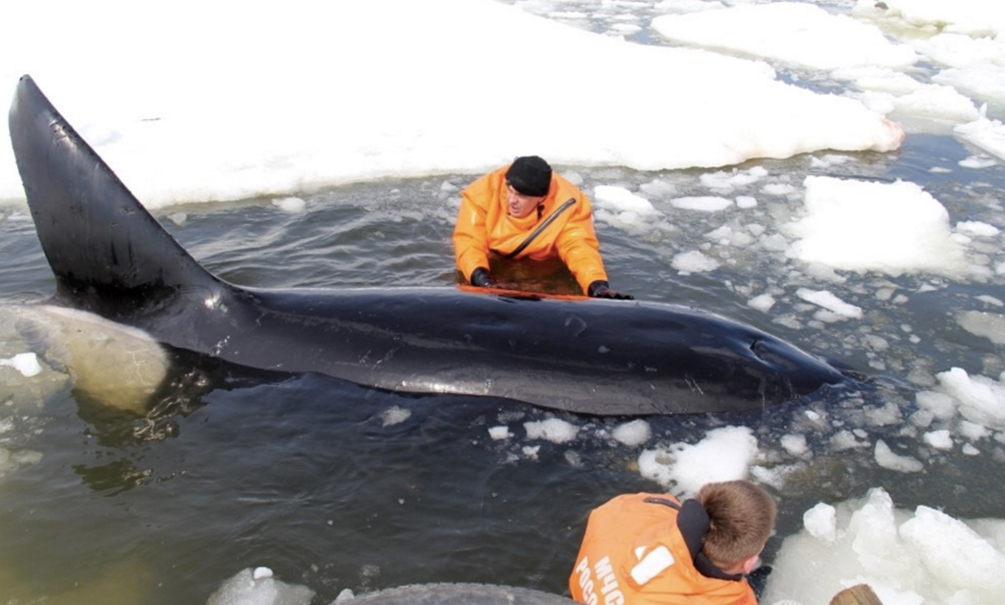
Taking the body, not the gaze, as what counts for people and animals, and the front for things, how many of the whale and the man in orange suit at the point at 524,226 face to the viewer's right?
1

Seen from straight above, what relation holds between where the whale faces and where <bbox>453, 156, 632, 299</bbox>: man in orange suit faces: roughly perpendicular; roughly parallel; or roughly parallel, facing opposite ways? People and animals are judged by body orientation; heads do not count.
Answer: roughly perpendicular

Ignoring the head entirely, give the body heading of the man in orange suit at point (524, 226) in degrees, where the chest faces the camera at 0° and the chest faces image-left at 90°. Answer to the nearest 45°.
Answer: approximately 0°

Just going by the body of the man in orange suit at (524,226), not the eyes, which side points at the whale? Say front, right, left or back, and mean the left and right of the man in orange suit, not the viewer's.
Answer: front

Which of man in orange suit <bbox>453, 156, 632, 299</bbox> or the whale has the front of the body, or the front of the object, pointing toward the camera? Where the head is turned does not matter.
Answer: the man in orange suit

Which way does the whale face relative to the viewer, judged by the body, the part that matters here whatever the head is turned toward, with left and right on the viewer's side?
facing to the right of the viewer

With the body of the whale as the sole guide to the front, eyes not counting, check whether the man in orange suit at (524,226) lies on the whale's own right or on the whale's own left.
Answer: on the whale's own left
